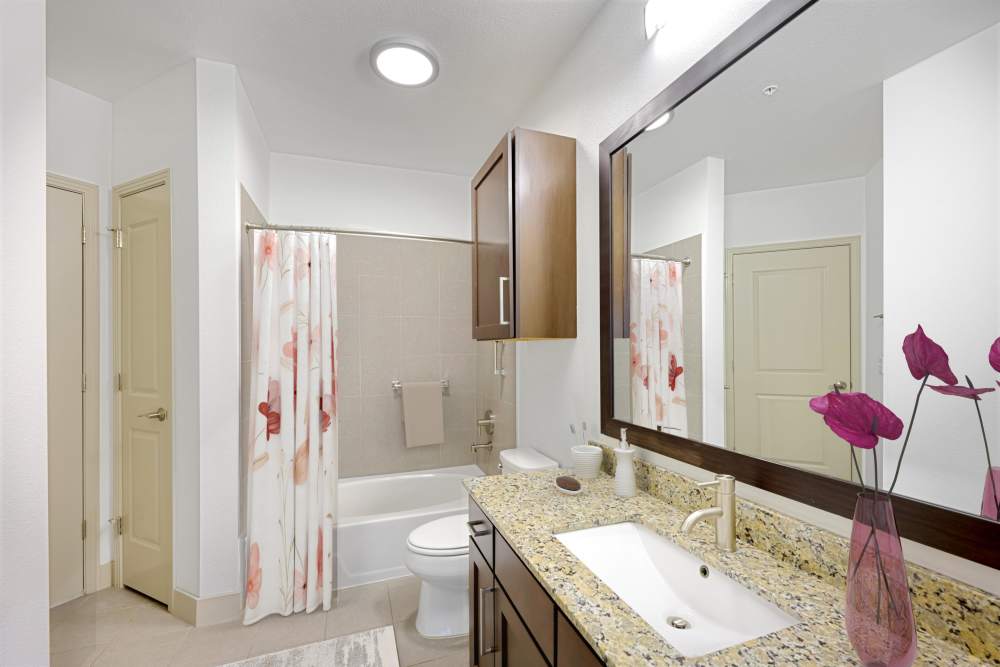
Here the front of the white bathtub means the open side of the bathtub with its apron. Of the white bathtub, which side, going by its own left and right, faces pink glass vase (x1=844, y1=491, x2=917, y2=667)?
front

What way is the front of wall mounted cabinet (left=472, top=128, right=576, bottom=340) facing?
to the viewer's left

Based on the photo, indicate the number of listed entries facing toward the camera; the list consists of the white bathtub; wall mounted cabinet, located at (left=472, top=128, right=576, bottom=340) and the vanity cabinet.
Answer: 1

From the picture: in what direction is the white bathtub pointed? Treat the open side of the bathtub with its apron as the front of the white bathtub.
toward the camera

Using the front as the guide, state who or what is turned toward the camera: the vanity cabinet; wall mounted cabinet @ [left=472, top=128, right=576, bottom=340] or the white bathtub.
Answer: the white bathtub

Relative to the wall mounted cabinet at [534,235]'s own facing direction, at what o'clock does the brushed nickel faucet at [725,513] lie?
The brushed nickel faucet is roughly at 8 o'clock from the wall mounted cabinet.

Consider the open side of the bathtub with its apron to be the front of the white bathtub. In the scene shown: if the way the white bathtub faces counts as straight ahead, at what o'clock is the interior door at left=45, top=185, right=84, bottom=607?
The interior door is roughly at 3 o'clock from the white bathtub.

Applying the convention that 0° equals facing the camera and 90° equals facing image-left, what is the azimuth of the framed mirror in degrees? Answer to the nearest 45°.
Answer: approximately 45°

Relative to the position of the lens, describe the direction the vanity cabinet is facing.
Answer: facing to the left of the viewer

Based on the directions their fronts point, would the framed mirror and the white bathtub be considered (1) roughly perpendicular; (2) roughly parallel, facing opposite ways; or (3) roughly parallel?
roughly perpendicular

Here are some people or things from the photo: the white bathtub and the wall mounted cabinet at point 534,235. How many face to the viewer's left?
1
